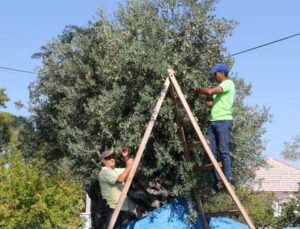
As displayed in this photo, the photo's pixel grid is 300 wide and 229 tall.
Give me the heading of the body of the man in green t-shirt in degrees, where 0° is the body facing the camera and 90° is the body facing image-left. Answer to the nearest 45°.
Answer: approximately 90°

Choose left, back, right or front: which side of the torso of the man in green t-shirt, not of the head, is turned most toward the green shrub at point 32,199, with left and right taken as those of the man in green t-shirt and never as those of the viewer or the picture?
front

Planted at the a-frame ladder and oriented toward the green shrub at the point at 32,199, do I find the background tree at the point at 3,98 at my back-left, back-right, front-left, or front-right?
front-right

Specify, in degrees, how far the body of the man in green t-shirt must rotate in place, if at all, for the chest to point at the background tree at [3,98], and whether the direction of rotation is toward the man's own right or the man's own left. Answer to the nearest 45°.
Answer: approximately 45° to the man's own right

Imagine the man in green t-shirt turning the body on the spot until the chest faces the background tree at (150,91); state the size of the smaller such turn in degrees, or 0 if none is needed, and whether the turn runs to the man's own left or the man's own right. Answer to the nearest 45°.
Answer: approximately 45° to the man's own right

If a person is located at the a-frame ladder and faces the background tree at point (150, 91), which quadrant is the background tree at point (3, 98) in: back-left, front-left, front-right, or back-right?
front-left
